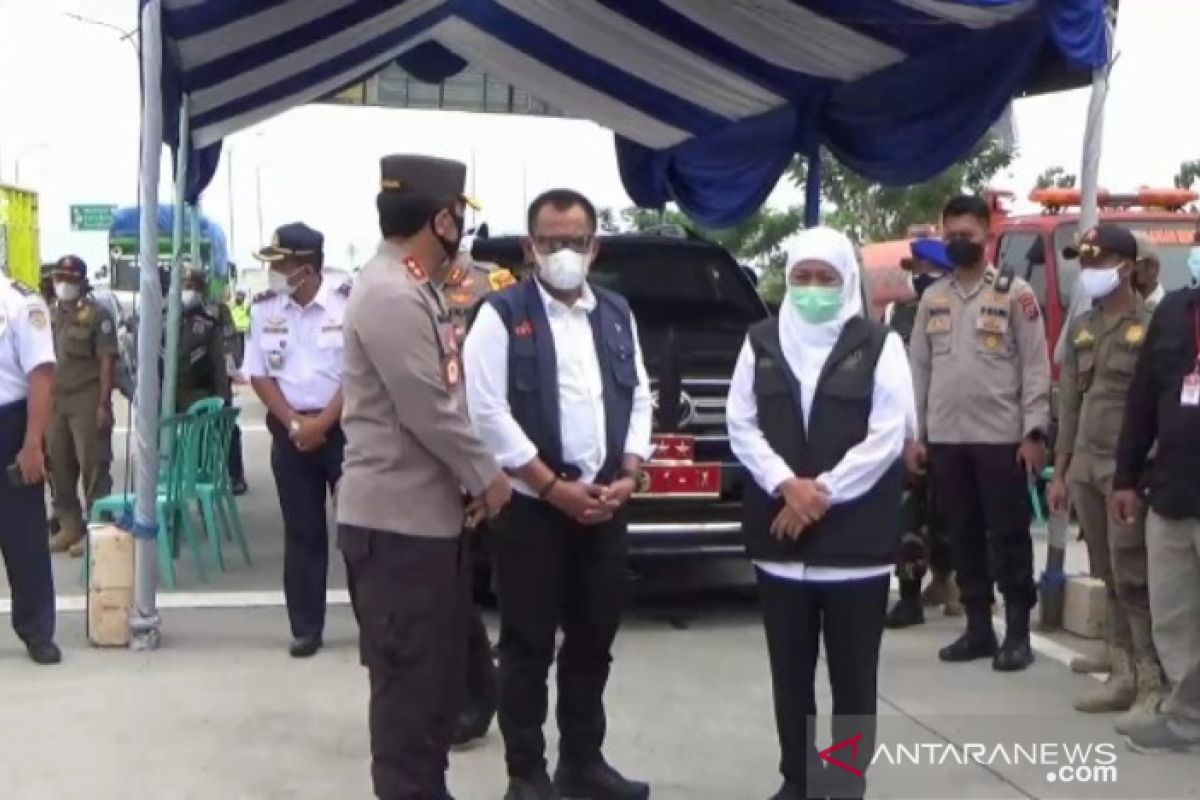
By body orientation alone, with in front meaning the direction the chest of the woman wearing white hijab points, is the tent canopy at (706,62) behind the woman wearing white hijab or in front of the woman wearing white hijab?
behind

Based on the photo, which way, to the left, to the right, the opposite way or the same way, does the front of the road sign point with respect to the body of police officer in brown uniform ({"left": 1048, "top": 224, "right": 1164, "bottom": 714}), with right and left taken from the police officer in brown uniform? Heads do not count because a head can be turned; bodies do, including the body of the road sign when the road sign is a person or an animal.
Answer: to the left

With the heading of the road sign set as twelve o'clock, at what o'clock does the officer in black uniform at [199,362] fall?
The officer in black uniform is roughly at 12 o'clock from the road sign.

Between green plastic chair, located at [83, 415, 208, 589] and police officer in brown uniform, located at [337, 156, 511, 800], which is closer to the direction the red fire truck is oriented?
the police officer in brown uniform

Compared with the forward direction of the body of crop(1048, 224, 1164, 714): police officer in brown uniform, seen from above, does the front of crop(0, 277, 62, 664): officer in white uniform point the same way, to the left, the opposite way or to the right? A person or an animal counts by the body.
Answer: to the left

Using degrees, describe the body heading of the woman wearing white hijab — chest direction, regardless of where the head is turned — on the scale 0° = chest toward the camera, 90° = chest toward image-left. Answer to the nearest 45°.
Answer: approximately 0°

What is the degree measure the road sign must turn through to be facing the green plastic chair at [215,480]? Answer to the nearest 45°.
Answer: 0° — it already faces it

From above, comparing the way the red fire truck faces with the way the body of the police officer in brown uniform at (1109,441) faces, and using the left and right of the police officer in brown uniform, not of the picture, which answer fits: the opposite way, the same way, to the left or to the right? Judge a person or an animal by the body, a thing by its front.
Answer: to the left
